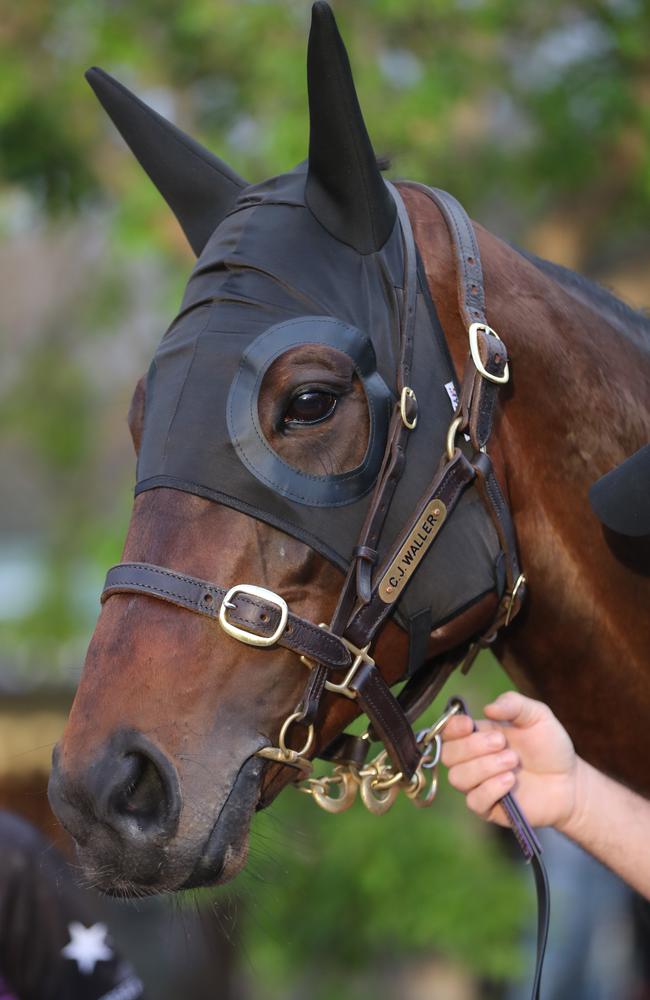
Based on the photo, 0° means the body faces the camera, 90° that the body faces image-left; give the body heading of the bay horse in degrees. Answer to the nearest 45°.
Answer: approximately 45°
